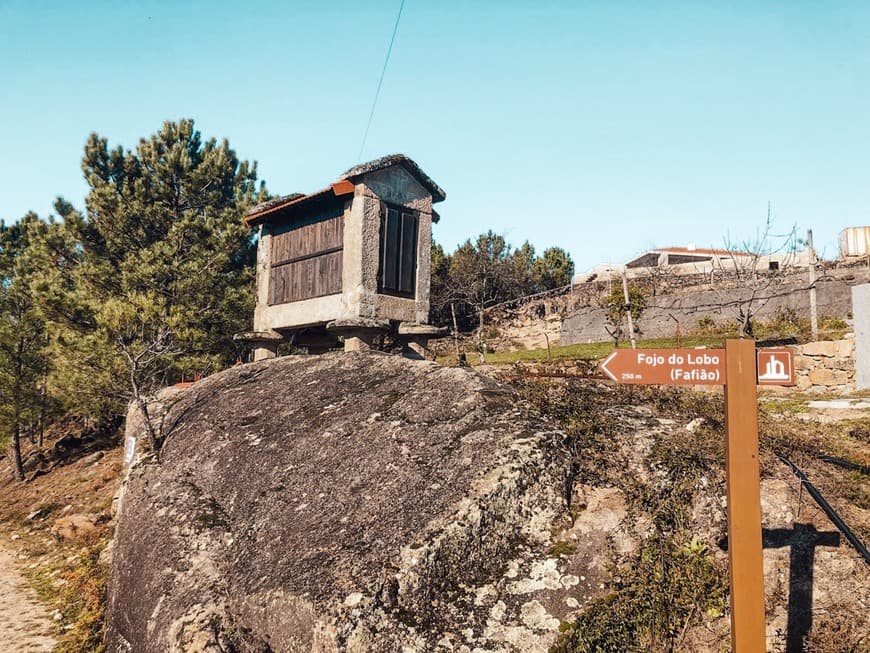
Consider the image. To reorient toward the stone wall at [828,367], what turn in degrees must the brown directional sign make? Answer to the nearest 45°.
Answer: approximately 180°

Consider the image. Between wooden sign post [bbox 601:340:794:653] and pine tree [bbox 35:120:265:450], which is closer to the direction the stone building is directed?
the wooden sign post

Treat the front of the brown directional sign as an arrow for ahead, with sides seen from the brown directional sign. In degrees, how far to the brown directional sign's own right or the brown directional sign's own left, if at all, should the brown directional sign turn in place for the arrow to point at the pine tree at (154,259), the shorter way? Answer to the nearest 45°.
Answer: approximately 135° to the brown directional sign's own right

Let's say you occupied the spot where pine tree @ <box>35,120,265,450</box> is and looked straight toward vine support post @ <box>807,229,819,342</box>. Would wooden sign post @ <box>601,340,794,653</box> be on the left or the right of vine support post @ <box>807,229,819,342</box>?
right

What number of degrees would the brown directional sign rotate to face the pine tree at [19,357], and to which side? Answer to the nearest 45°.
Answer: approximately 135° to its right

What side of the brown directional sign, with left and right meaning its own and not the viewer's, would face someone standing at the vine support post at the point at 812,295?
back

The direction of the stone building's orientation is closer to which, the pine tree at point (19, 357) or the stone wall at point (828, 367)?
the stone wall

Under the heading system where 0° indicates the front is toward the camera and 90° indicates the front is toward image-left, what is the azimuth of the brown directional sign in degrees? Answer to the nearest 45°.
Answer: approximately 0°

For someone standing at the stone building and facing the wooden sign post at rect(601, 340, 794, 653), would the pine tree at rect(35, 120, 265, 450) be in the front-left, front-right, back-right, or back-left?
back-right

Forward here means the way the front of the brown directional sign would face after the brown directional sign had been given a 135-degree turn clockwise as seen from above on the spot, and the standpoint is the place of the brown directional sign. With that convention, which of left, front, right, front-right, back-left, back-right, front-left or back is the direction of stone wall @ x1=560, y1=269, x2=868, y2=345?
front-right

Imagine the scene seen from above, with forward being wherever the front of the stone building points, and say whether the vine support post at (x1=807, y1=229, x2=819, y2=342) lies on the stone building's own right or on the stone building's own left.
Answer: on the stone building's own left
